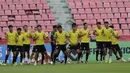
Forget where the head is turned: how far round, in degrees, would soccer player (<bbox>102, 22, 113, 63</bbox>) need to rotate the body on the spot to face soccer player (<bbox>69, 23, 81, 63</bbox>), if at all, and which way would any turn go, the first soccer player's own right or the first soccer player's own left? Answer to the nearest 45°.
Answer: approximately 90° to the first soccer player's own right

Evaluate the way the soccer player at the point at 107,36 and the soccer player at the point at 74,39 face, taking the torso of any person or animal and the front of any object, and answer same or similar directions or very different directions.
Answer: same or similar directions

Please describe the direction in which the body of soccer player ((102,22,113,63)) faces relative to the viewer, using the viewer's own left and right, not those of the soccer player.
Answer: facing the viewer

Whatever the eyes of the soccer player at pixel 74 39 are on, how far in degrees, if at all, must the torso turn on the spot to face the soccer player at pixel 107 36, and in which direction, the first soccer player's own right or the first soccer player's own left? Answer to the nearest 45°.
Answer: approximately 90° to the first soccer player's own left

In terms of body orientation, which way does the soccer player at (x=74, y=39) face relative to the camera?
toward the camera

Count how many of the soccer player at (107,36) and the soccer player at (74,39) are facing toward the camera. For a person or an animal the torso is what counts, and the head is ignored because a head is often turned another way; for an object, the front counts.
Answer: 2
